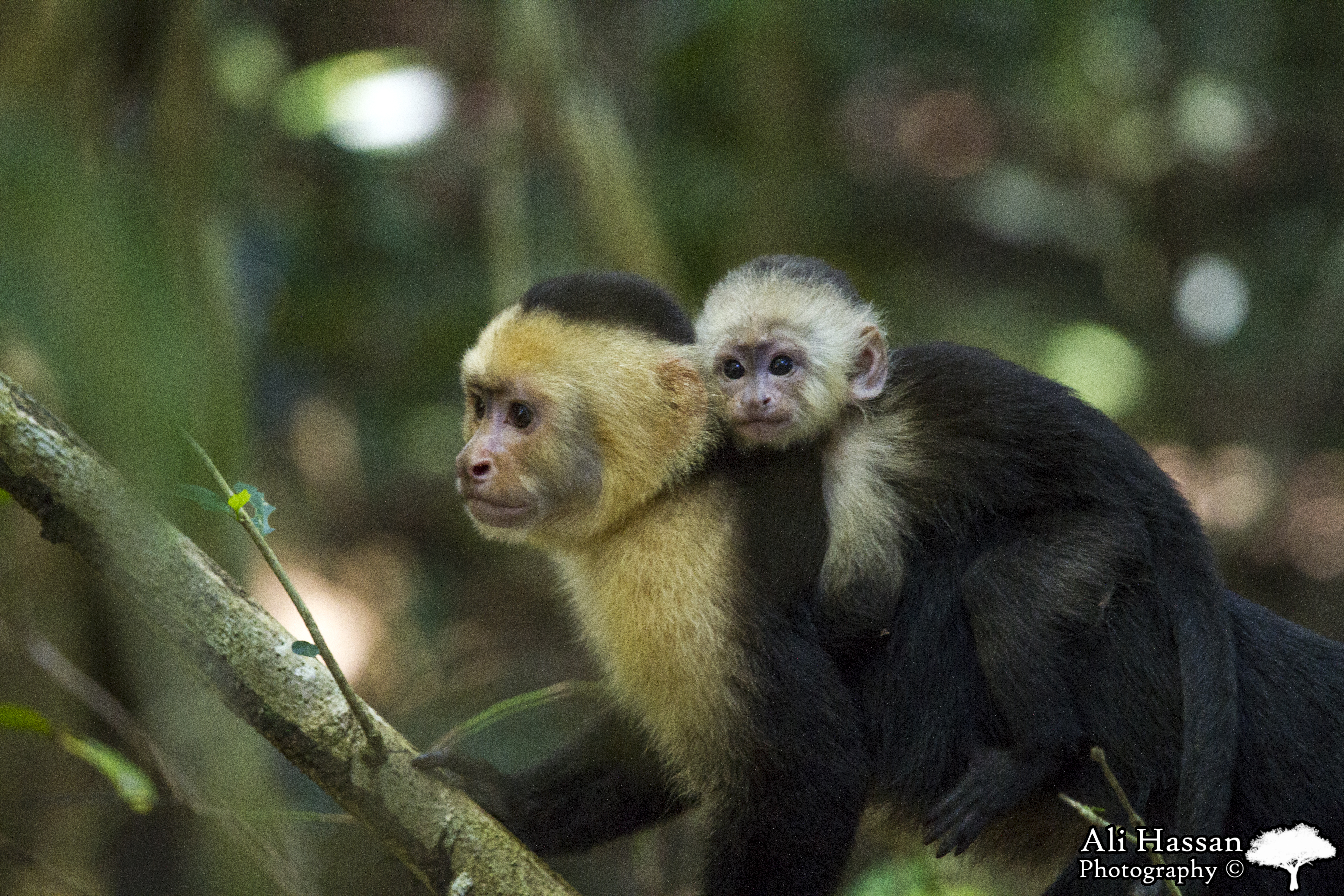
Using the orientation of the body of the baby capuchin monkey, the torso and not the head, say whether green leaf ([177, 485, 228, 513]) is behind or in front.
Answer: in front

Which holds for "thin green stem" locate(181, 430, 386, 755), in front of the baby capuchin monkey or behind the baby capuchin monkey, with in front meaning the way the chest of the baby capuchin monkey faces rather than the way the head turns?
in front

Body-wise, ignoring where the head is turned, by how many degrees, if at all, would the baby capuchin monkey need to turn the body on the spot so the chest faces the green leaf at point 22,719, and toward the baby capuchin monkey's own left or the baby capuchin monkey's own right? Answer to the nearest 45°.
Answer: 0° — it already faces it

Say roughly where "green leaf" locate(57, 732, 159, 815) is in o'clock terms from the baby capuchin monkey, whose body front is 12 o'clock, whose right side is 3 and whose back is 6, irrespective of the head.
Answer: The green leaf is roughly at 12 o'clock from the baby capuchin monkey.

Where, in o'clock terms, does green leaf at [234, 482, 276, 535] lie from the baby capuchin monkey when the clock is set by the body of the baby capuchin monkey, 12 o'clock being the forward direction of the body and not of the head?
The green leaf is roughly at 11 o'clock from the baby capuchin monkey.

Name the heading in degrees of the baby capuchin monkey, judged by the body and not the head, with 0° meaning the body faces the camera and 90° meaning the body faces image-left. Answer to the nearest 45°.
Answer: approximately 90°
